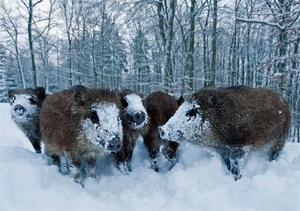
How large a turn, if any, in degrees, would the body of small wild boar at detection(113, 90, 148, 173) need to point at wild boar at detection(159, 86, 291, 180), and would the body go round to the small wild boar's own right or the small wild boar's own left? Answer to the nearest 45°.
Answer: approximately 45° to the small wild boar's own left

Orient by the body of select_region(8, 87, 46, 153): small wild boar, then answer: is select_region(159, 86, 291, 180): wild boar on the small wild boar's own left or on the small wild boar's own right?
on the small wild boar's own left

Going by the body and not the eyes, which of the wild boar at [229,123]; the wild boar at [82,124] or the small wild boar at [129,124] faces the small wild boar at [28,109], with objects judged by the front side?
the wild boar at [229,123]

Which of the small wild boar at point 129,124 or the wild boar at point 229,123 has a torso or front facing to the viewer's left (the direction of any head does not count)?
the wild boar

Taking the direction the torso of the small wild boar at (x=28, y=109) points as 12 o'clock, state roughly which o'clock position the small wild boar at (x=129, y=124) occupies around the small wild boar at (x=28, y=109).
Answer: the small wild boar at (x=129, y=124) is roughly at 9 o'clock from the small wild boar at (x=28, y=109).

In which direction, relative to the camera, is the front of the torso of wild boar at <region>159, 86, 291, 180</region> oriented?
to the viewer's left

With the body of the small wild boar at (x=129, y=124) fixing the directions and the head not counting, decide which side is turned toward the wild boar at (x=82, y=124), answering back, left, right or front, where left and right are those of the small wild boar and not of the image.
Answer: right

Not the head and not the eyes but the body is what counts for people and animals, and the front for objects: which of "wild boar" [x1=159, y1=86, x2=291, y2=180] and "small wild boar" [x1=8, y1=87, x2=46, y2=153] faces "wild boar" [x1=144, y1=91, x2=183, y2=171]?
"wild boar" [x1=159, y1=86, x2=291, y2=180]

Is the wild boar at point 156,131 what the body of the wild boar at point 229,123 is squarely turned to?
yes

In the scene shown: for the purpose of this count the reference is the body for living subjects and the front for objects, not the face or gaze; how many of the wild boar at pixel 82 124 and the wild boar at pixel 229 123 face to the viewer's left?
1

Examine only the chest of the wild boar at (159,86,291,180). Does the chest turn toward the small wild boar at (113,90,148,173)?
yes

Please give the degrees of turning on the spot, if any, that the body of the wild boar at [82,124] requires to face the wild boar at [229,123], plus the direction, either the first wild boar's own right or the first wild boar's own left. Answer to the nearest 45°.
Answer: approximately 45° to the first wild boar's own left

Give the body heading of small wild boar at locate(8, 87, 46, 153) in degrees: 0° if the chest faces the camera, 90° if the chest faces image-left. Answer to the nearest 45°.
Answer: approximately 45°

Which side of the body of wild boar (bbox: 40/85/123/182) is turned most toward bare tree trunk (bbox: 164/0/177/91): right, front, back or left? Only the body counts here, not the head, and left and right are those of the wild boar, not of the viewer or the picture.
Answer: left
